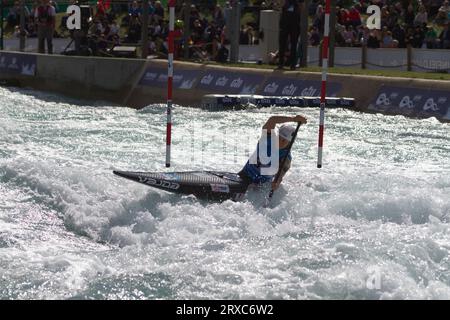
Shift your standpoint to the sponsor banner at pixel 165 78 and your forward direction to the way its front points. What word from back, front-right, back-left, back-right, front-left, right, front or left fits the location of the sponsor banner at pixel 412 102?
front-left

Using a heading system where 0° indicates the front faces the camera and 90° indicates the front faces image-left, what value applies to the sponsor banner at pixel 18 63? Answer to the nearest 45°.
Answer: approximately 0°

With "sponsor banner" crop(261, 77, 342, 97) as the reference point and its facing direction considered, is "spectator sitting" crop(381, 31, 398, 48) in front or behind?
behind

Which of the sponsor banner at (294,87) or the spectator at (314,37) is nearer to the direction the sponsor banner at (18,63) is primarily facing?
the sponsor banner

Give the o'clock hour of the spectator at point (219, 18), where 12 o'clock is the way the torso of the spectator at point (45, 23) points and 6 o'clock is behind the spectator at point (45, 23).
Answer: the spectator at point (219, 18) is roughly at 9 o'clock from the spectator at point (45, 23).

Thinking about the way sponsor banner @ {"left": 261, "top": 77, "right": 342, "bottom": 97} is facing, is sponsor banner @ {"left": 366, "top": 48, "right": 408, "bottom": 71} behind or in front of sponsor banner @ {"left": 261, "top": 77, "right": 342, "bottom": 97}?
behind

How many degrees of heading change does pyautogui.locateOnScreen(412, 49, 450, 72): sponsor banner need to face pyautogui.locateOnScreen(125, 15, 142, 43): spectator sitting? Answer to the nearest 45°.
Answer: approximately 135° to its right

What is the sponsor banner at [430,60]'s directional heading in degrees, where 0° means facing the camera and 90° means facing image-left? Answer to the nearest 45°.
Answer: approximately 0°

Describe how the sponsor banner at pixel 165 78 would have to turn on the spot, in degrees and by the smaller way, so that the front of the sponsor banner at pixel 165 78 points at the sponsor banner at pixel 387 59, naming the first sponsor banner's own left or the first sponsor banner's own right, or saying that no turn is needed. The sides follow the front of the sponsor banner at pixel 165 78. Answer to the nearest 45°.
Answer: approximately 90° to the first sponsor banner's own left

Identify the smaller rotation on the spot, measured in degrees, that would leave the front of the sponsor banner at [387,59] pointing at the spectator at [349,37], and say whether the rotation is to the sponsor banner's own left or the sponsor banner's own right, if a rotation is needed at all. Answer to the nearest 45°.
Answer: approximately 135° to the sponsor banner's own right

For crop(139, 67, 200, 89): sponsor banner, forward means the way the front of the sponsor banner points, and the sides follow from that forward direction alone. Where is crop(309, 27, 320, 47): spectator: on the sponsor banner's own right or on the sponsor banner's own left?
on the sponsor banner's own left

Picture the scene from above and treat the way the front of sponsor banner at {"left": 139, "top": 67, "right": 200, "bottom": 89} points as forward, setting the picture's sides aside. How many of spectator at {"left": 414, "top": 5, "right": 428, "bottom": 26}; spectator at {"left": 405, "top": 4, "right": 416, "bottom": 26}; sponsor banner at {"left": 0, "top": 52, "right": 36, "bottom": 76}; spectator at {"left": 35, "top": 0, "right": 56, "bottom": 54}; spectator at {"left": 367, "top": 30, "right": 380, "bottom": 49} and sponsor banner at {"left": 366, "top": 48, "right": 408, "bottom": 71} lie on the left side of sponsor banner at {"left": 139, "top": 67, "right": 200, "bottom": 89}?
4
